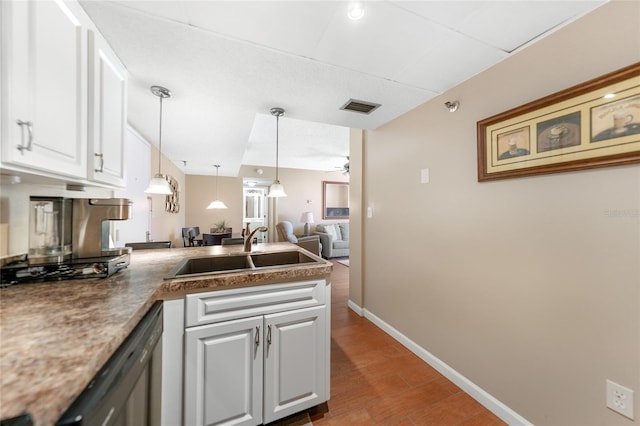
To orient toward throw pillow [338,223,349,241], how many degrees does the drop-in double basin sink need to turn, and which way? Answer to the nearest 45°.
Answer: approximately 135° to its left

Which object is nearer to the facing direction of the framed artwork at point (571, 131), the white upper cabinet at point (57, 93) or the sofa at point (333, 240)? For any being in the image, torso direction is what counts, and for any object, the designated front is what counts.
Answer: the white upper cabinet

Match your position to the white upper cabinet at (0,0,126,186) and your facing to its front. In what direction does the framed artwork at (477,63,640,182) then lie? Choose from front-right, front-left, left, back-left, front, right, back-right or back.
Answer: front

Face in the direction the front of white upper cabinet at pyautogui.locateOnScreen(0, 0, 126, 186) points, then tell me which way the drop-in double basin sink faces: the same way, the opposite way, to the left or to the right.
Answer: to the right

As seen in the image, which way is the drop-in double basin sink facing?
toward the camera

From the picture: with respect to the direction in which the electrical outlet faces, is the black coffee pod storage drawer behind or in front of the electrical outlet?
in front

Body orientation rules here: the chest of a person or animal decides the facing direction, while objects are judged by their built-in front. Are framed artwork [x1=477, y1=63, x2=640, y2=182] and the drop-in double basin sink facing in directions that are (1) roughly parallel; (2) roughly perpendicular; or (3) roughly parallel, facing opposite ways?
roughly perpendicular

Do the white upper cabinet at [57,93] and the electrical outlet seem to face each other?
yes

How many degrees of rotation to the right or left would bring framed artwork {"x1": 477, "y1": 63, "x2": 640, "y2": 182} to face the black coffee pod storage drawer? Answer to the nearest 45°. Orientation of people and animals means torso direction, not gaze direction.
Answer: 0° — it already faces it

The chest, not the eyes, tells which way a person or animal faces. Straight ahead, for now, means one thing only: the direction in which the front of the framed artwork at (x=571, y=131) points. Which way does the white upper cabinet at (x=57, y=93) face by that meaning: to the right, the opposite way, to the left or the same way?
the opposite way

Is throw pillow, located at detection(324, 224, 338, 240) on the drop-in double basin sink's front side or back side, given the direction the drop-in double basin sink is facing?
on the back side

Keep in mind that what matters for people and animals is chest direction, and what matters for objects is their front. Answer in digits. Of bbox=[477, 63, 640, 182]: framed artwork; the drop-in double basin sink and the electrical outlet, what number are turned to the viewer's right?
0

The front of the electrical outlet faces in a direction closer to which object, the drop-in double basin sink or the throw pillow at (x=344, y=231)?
the drop-in double basin sink

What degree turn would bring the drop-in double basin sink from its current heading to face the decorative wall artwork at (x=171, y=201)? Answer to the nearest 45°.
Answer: approximately 180°

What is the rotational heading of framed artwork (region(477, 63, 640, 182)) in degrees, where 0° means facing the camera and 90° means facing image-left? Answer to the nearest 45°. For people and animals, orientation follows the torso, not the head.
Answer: approximately 45°

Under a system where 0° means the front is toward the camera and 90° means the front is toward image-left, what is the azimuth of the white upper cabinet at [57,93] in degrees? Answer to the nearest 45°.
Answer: approximately 315°

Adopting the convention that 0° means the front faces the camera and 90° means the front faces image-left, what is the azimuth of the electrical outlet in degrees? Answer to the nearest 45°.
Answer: approximately 45°

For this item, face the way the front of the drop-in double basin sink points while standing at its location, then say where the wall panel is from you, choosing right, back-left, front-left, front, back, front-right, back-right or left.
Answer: left
